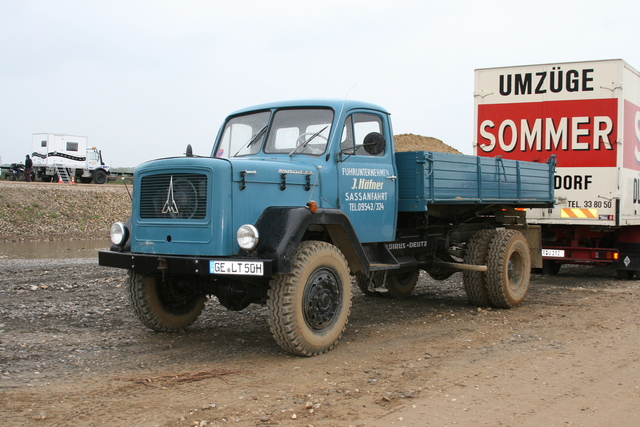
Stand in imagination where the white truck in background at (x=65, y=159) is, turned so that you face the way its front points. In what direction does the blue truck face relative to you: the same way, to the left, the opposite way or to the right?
the opposite way

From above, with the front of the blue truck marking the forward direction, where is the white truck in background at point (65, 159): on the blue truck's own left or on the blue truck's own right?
on the blue truck's own right

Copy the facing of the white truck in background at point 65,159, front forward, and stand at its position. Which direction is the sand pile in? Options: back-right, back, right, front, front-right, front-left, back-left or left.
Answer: front-right

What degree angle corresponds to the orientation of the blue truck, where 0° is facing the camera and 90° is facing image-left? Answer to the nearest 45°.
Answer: approximately 45°

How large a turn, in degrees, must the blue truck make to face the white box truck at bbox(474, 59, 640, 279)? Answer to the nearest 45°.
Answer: approximately 180°

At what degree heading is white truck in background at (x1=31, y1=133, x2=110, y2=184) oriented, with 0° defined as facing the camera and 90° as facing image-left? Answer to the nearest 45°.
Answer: approximately 270°

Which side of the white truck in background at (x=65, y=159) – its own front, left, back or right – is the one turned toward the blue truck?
right

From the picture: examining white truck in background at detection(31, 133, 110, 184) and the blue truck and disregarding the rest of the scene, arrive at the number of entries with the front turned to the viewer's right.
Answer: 1
